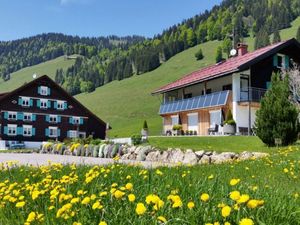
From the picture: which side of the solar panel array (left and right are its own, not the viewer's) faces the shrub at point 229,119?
left

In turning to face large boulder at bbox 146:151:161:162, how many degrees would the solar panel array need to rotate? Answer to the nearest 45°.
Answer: approximately 45° to its left

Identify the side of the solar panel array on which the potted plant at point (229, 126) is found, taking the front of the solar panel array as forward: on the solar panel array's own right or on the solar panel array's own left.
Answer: on the solar panel array's own left

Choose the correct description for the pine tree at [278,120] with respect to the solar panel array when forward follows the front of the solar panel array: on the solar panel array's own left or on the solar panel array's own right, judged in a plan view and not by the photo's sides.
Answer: on the solar panel array's own left

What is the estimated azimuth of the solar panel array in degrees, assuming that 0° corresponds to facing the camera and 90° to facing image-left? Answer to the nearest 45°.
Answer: approximately 45°
